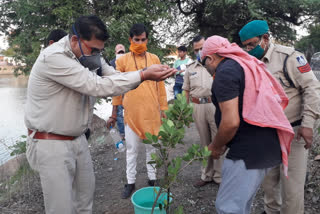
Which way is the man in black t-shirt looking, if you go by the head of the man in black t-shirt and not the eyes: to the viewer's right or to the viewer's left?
to the viewer's left

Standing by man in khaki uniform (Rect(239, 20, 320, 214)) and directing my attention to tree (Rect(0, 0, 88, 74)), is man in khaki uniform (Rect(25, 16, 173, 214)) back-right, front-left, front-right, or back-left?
front-left

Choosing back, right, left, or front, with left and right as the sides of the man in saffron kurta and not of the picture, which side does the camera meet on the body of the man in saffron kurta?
front

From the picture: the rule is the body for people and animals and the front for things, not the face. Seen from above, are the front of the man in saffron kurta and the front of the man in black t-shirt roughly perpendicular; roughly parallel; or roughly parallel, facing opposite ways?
roughly perpendicular

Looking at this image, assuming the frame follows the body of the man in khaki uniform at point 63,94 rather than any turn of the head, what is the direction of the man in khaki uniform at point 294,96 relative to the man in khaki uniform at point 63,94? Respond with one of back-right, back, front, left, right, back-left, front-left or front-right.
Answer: front

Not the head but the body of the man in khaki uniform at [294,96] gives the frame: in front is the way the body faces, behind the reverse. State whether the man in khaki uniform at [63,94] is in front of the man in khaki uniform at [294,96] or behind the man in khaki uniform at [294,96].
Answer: in front

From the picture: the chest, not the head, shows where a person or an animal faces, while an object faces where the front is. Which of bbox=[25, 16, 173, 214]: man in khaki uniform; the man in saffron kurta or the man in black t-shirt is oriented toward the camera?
the man in saffron kurta

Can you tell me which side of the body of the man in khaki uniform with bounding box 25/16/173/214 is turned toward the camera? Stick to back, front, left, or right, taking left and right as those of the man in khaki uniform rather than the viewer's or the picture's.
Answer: right

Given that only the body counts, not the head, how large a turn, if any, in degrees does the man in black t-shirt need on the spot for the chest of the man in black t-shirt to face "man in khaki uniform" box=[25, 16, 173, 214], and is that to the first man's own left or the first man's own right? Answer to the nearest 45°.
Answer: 0° — they already face them

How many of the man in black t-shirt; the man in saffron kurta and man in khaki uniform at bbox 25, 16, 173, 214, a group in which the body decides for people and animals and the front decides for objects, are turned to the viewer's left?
1

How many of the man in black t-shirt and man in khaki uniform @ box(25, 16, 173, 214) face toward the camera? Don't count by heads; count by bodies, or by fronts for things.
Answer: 0

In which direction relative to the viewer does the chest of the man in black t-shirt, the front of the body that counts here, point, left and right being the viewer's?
facing to the left of the viewer

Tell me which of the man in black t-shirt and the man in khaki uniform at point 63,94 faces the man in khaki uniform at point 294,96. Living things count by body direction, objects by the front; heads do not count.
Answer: the man in khaki uniform at point 63,94

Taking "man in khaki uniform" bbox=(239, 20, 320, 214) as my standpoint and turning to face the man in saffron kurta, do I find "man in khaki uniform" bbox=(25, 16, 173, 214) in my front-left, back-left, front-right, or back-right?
front-left

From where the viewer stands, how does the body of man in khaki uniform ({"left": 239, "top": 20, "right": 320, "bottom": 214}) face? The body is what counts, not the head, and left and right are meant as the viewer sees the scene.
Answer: facing the viewer and to the left of the viewer
